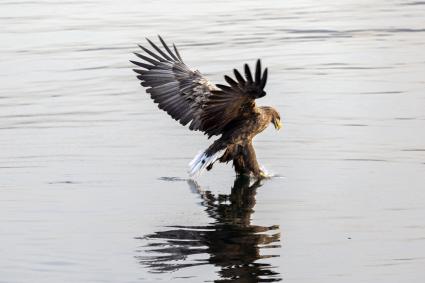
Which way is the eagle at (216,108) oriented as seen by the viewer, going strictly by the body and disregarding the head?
to the viewer's right
